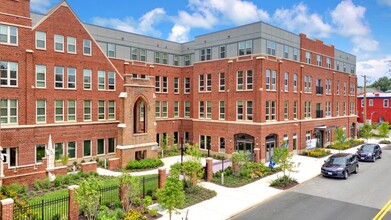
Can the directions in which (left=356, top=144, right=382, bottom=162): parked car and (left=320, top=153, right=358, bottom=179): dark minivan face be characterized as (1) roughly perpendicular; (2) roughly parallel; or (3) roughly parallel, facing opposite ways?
roughly parallel

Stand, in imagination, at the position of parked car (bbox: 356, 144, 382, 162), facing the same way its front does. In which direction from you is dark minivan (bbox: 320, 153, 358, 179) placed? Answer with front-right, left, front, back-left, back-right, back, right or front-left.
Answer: front-left

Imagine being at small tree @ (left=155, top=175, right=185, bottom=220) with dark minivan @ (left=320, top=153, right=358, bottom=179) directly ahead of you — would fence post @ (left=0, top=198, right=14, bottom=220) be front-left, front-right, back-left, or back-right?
back-left

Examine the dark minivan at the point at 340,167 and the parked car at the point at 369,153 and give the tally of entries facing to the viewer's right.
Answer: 0

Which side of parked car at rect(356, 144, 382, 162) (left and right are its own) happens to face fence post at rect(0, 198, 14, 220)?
front

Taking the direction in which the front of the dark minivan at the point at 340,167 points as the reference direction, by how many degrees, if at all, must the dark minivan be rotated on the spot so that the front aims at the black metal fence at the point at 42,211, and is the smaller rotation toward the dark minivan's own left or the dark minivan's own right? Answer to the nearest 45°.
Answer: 0° — it already faces it

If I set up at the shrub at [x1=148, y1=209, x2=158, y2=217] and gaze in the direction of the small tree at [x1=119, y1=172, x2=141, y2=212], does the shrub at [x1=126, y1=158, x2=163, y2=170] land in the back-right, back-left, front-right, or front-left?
front-right

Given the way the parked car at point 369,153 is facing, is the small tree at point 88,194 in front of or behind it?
in front

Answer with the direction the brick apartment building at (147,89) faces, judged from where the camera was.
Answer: facing the viewer and to the right of the viewer

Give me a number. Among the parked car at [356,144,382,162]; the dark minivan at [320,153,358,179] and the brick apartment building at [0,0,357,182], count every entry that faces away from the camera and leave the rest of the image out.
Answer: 0

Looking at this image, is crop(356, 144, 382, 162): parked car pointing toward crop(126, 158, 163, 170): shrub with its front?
no

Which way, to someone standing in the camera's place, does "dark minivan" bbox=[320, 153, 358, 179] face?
facing the viewer and to the left of the viewer

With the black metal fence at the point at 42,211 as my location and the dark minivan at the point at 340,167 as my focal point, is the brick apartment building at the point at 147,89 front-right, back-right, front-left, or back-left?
front-left

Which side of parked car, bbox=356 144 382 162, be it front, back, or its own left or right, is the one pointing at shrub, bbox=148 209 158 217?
front

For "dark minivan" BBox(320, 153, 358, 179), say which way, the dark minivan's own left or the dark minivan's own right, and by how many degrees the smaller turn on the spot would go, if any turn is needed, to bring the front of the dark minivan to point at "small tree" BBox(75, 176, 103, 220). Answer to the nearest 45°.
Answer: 0° — it already faces it
